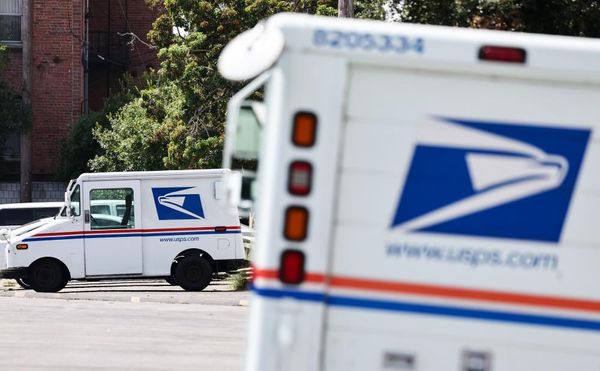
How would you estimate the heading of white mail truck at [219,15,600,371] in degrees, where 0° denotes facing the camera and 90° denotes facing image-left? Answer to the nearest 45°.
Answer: approximately 180°

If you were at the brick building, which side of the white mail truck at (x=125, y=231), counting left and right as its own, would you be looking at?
right

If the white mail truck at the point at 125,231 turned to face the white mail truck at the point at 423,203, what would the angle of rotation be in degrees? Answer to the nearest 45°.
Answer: approximately 90° to its left

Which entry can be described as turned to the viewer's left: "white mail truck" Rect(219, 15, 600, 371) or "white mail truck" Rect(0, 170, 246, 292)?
"white mail truck" Rect(0, 170, 246, 292)

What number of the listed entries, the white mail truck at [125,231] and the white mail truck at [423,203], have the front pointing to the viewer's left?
1

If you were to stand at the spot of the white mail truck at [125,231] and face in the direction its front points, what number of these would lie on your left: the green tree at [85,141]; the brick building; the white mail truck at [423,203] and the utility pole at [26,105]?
1

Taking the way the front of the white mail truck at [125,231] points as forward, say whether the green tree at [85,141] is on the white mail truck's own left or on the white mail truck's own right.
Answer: on the white mail truck's own right

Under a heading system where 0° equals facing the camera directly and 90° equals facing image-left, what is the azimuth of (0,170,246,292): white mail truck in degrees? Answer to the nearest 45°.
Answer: approximately 90°

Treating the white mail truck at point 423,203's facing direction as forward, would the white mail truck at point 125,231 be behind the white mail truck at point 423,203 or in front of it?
in front

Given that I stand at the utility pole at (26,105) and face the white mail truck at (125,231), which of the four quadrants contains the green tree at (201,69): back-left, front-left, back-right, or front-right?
front-left

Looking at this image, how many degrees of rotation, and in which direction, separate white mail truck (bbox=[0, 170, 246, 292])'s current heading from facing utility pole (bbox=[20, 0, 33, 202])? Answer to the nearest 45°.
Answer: approximately 90° to its right

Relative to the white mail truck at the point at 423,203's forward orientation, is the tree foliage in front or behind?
in front
